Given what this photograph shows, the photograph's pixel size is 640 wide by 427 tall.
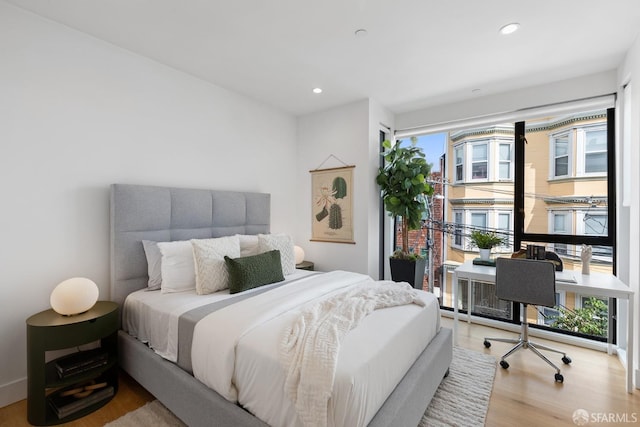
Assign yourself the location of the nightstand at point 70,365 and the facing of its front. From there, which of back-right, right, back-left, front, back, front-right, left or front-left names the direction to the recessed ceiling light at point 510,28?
front

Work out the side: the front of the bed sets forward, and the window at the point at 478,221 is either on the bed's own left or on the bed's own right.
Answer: on the bed's own left

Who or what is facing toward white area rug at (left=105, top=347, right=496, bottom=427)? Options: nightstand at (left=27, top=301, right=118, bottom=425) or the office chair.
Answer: the nightstand

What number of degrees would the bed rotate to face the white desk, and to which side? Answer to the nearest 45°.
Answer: approximately 45° to its left

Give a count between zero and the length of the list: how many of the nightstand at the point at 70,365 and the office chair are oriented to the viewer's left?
0

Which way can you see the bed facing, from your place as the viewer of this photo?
facing the viewer and to the right of the viewer

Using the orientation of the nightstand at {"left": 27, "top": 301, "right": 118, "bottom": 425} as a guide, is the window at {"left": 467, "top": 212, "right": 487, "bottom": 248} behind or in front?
in front

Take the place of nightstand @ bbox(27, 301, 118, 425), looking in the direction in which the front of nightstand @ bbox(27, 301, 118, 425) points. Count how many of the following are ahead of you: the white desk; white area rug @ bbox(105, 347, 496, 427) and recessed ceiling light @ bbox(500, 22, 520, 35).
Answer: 3

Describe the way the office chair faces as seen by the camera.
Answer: facing away from the viewer and to the right of the viewer

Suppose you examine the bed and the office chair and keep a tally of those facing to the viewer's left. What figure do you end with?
0
